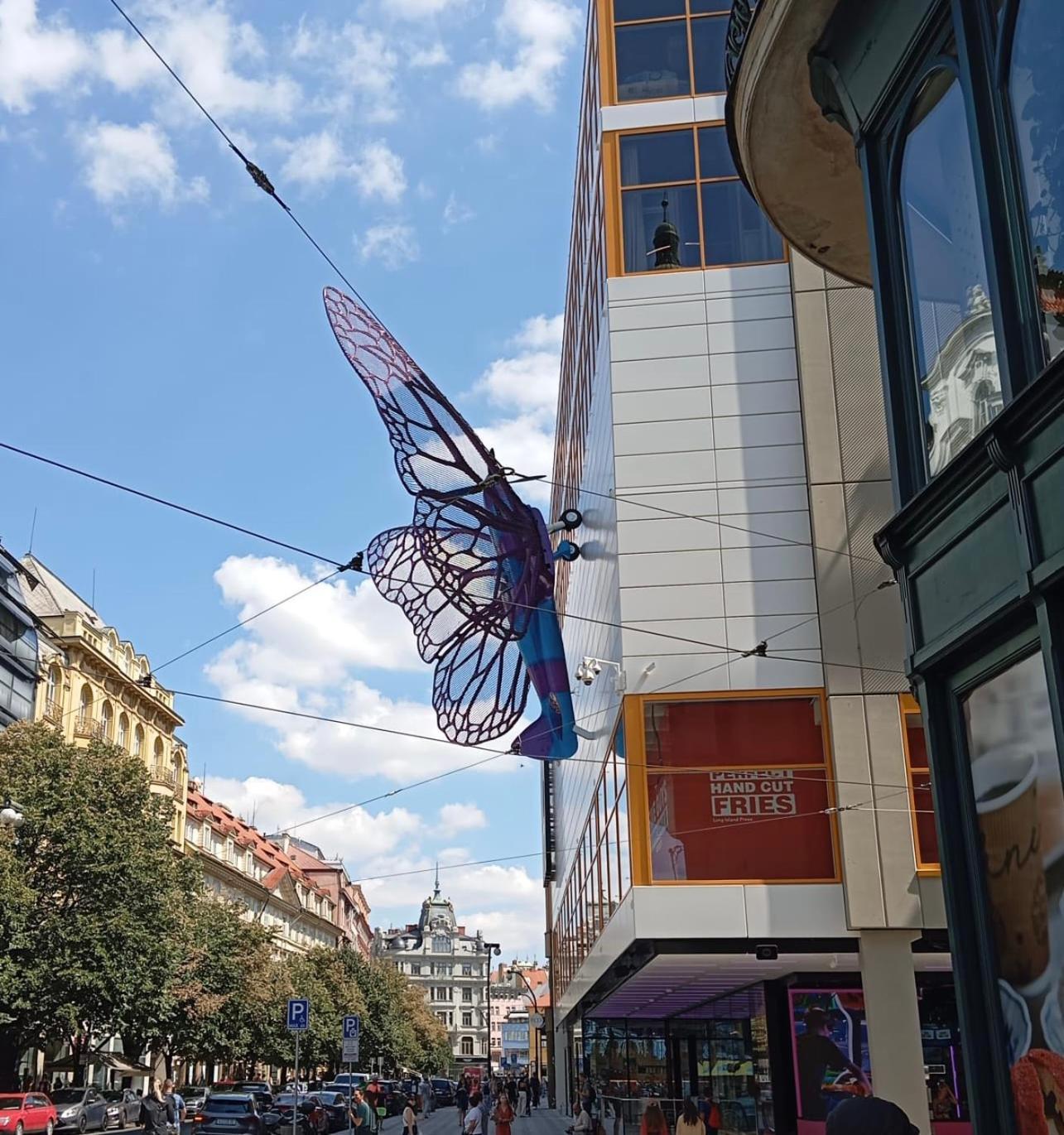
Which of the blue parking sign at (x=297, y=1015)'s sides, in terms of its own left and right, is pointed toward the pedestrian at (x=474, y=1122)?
left

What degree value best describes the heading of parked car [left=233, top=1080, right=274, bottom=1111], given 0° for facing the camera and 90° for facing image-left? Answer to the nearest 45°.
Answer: approximately 180°

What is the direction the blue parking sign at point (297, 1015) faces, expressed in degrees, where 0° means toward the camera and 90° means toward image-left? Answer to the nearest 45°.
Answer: approximately 0°

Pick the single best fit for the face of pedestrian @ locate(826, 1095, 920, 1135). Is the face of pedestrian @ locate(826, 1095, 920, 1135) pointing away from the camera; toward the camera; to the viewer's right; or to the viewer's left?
away from the camera
